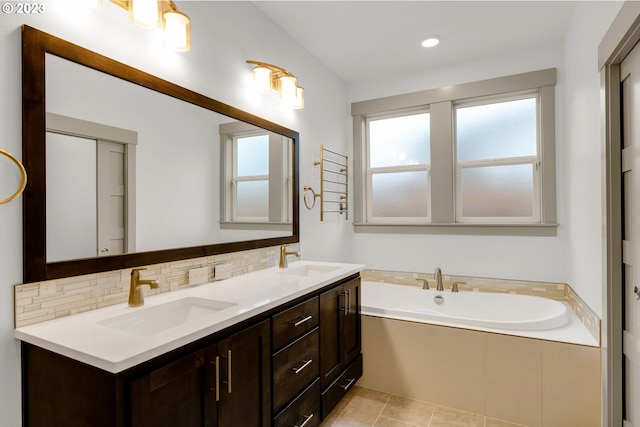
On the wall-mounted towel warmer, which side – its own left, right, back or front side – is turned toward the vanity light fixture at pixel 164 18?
right

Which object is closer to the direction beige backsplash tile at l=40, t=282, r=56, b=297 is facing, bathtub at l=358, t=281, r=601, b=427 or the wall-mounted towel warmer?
the bathtub

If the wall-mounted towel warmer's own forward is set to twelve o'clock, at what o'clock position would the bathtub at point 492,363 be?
The bathtub is roughly at 12 o'clock from the wall-mounted towel warmer.

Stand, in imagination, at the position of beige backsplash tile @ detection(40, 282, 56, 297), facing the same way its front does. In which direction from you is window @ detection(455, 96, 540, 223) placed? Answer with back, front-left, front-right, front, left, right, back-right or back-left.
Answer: front-left

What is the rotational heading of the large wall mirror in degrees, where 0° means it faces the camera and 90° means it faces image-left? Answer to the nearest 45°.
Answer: approximately 315°

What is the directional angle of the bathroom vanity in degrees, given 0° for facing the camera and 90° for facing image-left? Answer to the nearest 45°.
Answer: approximately 315°
